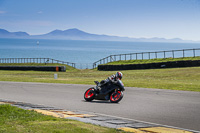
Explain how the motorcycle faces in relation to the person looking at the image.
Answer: facing the viewer and to the right of the viewer
